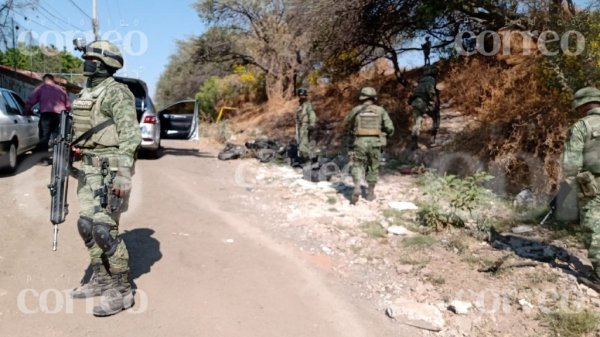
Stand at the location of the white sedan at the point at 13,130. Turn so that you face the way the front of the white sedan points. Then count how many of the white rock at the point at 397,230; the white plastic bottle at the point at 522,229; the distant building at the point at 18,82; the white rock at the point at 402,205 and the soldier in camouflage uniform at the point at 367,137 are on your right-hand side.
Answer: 4

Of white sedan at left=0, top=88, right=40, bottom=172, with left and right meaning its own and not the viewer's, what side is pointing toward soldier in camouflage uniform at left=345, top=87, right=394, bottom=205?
right

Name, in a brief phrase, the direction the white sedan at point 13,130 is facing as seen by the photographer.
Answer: facing away from the viewer and to the right of the viewer

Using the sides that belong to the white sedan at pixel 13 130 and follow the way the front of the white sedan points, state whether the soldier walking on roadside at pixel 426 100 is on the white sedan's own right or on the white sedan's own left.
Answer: on the white sedan's own right
